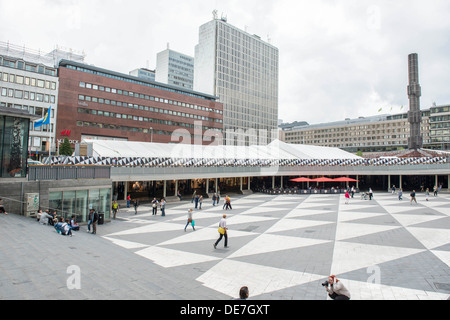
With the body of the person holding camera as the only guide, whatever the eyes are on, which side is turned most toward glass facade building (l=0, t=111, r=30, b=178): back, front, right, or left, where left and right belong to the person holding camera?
front

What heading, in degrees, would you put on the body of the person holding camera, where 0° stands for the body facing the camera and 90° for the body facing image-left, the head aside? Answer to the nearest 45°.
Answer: approximately 90°
